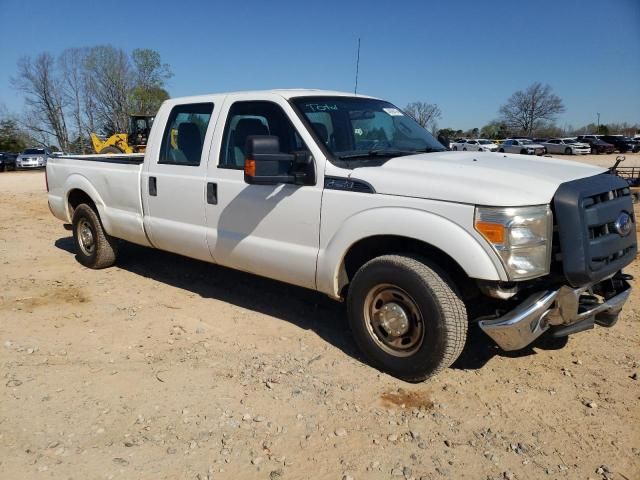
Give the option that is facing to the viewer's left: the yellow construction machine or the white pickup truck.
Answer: the yellow construction machine

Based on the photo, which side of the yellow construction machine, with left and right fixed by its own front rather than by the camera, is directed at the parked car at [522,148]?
back

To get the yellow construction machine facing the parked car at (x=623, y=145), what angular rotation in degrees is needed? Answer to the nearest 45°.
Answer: approximately 180°

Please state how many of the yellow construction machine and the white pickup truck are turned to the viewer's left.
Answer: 1

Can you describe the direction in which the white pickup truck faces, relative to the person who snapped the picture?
facing the viewer and to the right of the viewer

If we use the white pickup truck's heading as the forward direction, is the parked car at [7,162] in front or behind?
behind

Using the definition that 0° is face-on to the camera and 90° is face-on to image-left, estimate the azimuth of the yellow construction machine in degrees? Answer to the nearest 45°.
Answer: approximately 90°

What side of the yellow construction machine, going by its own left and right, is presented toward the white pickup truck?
left

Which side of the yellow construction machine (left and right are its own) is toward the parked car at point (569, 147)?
back

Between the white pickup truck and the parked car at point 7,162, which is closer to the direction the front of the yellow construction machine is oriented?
the parked car

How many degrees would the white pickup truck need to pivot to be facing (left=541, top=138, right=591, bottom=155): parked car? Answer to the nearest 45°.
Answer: approximately 90° to its left
